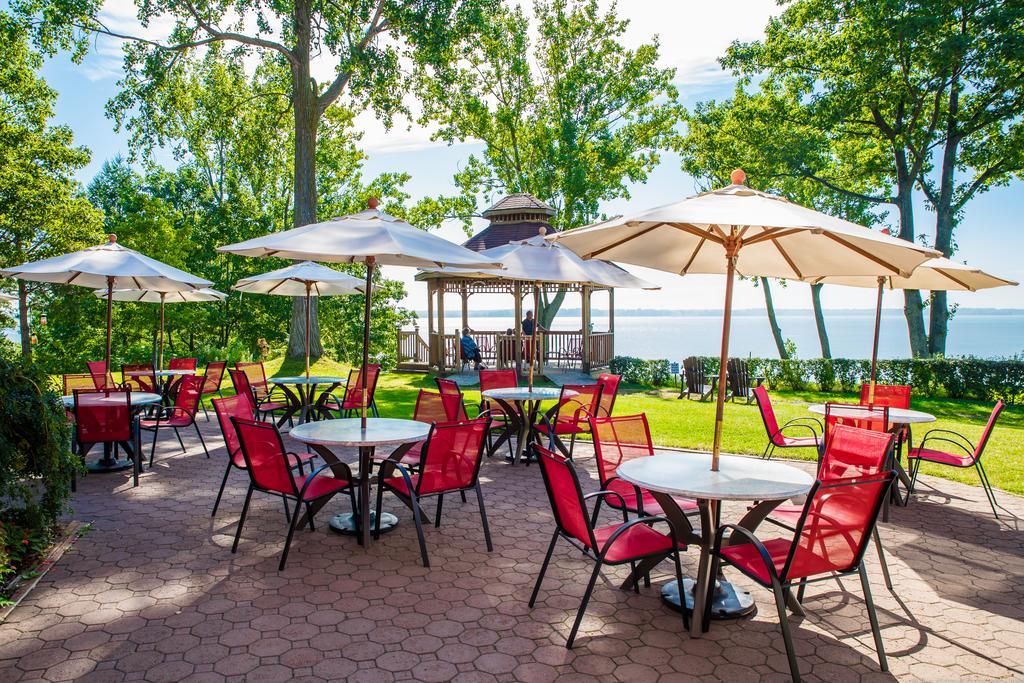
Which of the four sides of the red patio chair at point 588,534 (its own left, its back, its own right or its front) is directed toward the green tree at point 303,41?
left

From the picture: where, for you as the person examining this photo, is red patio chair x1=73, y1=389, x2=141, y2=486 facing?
facing away from the viewer

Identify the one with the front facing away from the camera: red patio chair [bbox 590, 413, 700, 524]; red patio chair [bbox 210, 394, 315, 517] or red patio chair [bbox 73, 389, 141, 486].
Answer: red patio chair [bbox 73, 389, 141, 486]

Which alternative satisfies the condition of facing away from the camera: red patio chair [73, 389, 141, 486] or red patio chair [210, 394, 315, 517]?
red patio chair [73, 389, 141, 486]

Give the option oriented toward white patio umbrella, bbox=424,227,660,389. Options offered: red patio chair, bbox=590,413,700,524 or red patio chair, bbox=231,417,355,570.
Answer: red patio chair, bbox=231,417,355,570

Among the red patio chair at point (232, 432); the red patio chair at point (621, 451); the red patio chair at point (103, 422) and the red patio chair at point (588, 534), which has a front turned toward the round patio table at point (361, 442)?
the red patio chair at point (232, 432)

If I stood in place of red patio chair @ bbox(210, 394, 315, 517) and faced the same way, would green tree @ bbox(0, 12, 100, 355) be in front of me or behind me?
behind

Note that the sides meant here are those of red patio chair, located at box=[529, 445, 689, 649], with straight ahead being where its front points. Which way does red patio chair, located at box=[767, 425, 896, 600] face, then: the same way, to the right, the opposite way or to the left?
the opposite way

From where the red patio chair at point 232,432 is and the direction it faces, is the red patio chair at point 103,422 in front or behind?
behind

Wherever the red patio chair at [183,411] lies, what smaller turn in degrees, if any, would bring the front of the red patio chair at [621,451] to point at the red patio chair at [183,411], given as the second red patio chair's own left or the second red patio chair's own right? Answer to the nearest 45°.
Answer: approximately 135° to the second red patio chair's own right

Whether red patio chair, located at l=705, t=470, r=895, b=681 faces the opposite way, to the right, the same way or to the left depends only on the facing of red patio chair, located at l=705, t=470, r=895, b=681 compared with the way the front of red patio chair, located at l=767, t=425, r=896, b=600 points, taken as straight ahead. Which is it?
to the right

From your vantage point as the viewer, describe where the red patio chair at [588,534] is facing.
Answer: facing away from the viewer and to the right of the viewer

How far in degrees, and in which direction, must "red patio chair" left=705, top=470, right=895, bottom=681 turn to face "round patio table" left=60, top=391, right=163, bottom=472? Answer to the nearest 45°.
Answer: approximately 45° to its left

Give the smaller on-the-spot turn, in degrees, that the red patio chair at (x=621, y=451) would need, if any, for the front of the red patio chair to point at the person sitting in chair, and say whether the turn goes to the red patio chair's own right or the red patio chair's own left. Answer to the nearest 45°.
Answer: approximately 135° to the red patio chair's own left
